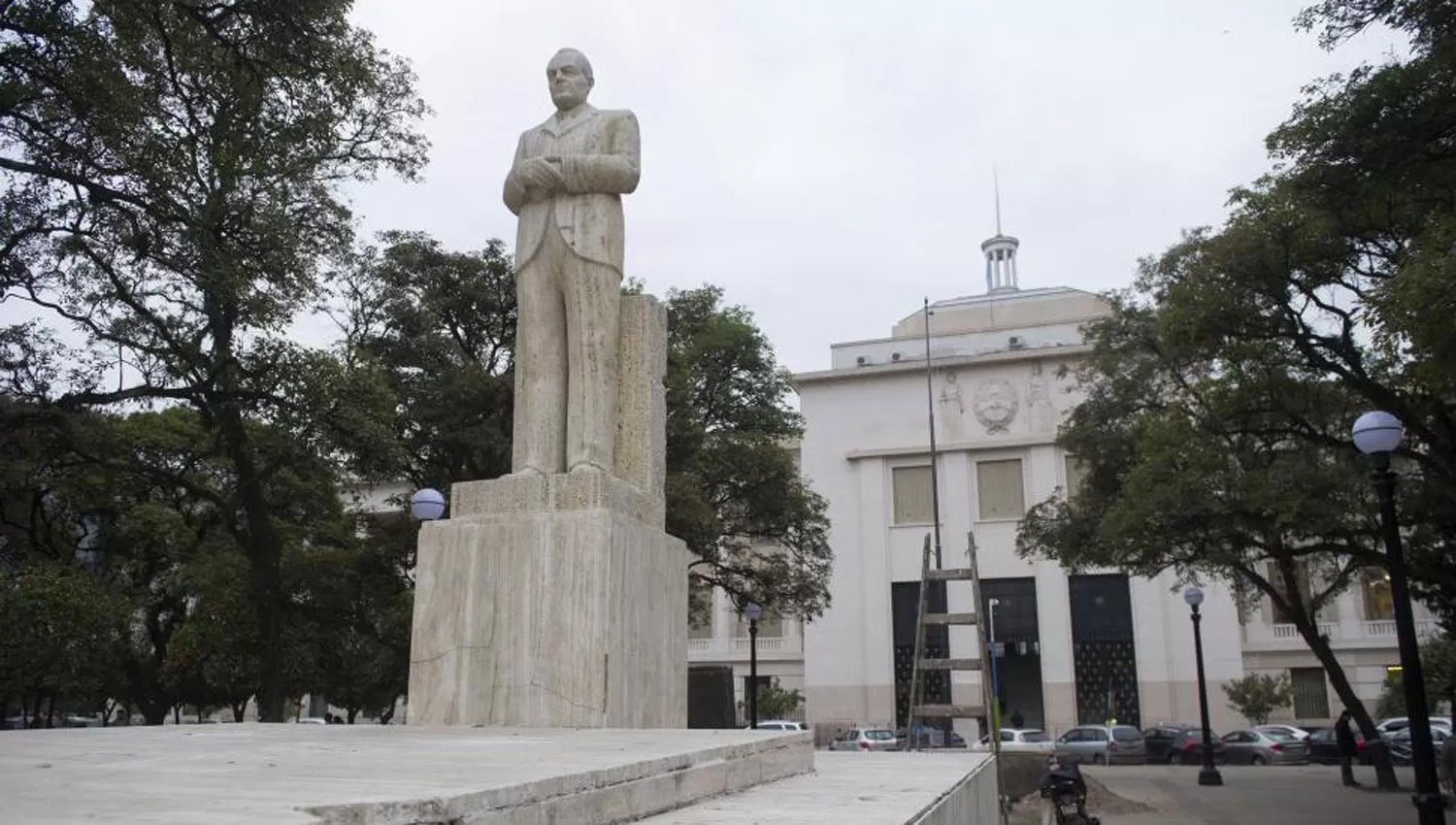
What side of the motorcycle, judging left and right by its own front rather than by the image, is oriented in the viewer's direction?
back

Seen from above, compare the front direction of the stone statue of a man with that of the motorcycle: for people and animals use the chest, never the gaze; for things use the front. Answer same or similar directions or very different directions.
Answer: very different directions

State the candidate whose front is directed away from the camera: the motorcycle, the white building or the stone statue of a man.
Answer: the motorcycle

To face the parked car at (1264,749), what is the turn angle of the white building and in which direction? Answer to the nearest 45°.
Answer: approximately 45° to its left

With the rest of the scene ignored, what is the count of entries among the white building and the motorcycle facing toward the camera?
1

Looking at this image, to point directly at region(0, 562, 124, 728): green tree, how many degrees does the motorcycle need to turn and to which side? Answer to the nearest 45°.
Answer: approximately 90° to its left

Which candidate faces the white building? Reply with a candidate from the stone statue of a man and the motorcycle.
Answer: the motorcycle

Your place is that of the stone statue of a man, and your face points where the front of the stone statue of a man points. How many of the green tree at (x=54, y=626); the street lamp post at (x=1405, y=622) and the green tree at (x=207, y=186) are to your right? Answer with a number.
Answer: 2

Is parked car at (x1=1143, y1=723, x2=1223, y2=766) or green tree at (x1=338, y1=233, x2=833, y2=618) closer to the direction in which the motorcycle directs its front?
the parked car

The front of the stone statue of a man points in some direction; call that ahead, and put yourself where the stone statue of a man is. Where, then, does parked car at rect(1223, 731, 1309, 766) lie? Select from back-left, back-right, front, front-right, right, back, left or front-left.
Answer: back

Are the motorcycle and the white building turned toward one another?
yes
